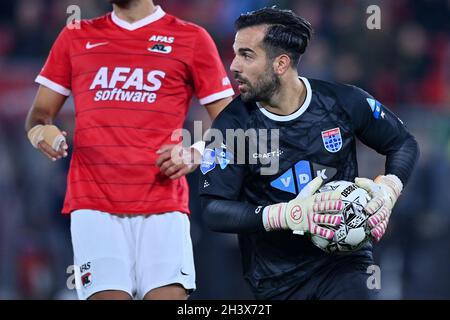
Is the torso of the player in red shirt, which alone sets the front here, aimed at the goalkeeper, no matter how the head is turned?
no

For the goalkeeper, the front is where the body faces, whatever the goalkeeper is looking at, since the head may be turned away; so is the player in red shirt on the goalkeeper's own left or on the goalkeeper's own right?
on the goalkeeper's own right

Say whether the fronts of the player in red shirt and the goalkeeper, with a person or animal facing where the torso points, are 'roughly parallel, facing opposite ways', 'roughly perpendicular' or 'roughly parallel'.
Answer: roughly parallel

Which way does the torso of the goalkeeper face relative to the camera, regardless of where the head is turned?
toward the camera

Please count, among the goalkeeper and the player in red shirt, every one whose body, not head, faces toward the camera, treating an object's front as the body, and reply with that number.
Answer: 2
